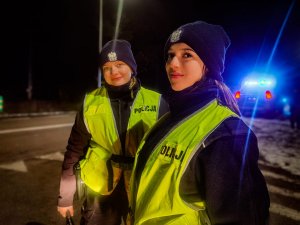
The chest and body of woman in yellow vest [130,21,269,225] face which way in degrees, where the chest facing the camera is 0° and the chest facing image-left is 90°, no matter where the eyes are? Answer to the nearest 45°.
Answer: approximately 45°

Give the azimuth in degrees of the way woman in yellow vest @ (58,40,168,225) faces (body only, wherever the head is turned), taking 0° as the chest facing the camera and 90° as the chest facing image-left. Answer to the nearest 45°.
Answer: approximately 0°
